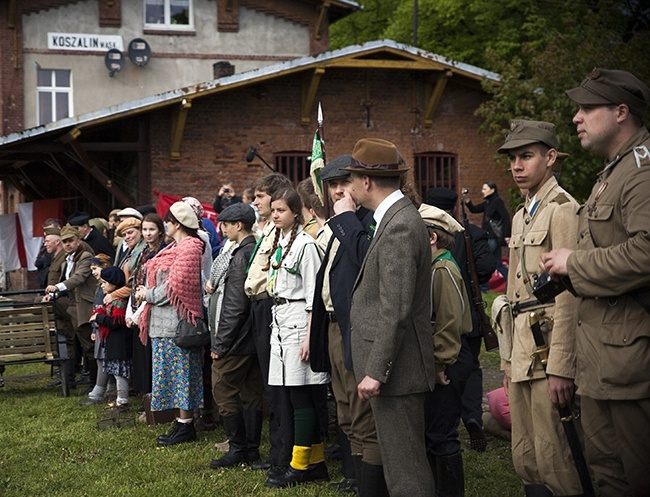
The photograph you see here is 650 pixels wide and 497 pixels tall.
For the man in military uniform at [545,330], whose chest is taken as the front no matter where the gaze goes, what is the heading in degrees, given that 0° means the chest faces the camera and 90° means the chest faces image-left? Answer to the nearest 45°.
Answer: approximately 45°

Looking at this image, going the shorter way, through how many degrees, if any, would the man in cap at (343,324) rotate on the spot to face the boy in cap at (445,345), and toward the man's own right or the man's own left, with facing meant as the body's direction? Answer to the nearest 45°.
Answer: approximately 135° to the man's own left

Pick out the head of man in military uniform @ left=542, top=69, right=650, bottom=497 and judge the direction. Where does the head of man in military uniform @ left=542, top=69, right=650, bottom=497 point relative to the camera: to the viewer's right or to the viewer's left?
to the viewer's left

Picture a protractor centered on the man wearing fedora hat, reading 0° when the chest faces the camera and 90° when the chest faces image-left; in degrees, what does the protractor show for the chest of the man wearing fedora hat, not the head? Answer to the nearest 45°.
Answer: approximately 90°

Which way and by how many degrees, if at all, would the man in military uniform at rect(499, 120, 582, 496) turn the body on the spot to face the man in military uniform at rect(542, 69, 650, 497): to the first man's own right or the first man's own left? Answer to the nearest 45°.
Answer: approximately 90° to the first man's own left

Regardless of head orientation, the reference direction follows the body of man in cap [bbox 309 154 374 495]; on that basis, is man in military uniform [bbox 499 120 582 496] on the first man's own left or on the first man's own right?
on the first man's own left

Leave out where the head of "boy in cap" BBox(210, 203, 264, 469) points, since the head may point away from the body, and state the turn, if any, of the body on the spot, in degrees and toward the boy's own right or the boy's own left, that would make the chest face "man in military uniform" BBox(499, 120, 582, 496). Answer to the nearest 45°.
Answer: approximately 135° to the boy's own left

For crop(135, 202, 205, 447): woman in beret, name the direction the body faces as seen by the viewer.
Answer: to the viewer's left

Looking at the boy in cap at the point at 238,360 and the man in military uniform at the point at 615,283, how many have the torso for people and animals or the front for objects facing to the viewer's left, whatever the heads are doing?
2

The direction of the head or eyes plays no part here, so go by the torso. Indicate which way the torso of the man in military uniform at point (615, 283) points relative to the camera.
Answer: to the viewer's left

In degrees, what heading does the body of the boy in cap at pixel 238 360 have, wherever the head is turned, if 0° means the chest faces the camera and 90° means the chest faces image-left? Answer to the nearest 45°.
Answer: approximately 90°
